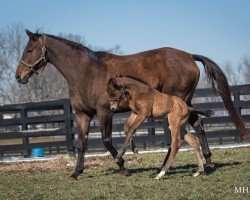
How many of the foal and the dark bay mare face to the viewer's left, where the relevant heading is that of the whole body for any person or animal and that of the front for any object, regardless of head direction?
2

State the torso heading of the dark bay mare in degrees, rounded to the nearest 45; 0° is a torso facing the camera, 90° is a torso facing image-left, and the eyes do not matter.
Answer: approximately 90°

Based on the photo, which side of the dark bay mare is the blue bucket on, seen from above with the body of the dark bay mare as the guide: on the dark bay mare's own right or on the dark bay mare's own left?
on the dark bay mare's own right

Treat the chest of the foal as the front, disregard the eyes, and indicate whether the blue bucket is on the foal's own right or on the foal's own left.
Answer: on the foal's own right

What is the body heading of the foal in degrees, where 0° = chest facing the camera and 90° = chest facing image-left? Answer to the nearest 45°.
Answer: approximately 90°

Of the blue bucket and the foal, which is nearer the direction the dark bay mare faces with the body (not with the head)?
the blue bucket

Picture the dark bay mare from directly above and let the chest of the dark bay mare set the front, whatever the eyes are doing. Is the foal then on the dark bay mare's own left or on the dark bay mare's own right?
on the dark bay mare's own left
